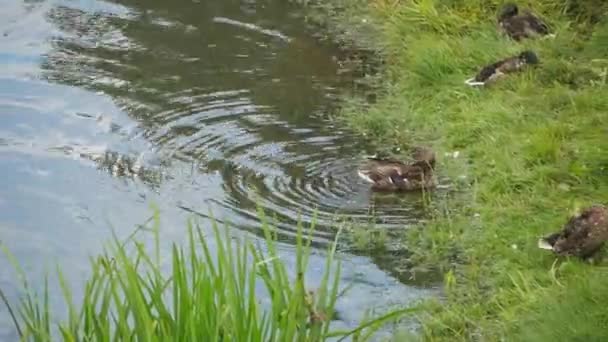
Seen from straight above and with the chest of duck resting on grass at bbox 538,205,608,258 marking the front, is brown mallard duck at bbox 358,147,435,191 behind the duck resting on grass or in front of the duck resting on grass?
behind

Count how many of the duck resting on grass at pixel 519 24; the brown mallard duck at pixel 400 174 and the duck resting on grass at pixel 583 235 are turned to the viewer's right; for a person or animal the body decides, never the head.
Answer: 2

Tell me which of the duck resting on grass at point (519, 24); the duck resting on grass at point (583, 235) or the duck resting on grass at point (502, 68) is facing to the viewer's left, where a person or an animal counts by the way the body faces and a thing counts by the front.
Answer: the duck resting on grass at point (519, 24)

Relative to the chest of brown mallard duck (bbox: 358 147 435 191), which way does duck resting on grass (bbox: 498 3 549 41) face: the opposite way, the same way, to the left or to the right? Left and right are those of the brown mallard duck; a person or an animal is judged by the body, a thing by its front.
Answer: the opposite way

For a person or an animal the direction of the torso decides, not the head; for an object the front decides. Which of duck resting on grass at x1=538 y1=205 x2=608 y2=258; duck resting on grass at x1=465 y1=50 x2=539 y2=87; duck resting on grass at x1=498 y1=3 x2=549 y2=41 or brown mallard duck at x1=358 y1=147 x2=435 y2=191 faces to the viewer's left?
duck resting on grass at x1=498 y1=3 x2=549 y2=41

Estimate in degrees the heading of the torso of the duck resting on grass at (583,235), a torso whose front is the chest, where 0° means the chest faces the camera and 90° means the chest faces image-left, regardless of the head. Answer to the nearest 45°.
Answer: approximately 270°

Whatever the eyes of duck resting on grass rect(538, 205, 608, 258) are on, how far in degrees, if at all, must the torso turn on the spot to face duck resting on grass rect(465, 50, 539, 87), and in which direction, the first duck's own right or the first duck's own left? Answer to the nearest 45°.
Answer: approximately 90° to the first duck's own left

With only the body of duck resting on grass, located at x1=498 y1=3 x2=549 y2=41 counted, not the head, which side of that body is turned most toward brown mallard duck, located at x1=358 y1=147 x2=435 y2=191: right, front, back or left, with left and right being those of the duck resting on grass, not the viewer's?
left

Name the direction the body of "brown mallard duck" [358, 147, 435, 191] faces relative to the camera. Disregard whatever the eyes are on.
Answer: to the viewer's right

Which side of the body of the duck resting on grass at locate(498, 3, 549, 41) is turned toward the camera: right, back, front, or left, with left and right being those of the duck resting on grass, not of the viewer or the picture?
left

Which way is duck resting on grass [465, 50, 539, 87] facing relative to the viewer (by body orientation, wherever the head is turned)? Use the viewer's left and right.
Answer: facing away from the viewer and to the right of the viewer

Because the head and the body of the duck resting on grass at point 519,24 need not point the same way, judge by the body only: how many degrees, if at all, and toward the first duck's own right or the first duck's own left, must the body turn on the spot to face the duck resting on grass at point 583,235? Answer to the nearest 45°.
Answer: approximately 90° to the first duck's own left
